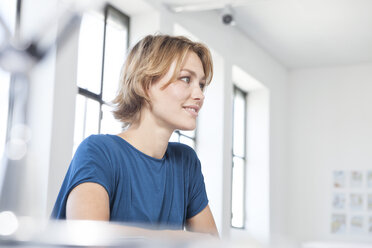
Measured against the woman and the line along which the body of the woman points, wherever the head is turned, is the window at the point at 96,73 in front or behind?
behind

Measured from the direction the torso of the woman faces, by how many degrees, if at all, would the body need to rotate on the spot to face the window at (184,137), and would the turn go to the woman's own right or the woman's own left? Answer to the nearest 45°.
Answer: approximately 135° to the woman's own left

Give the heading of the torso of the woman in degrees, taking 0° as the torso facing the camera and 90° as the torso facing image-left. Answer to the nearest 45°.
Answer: approximately 315°

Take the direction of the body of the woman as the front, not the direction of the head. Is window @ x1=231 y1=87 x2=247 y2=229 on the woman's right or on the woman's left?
on the woman's left
